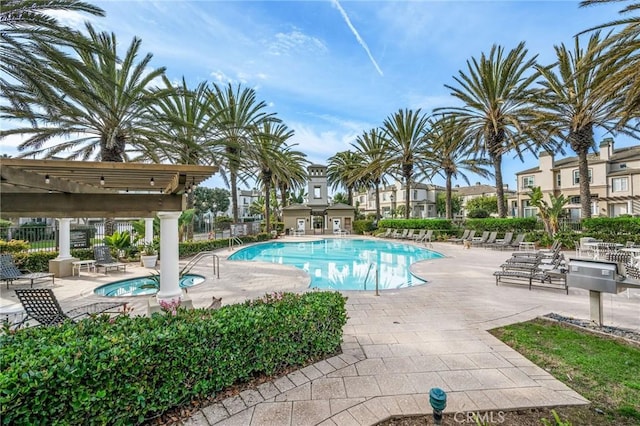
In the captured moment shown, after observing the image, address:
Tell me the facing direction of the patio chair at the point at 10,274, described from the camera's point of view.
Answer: facing to the right of the viewer

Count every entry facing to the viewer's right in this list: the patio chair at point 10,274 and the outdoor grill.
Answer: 1

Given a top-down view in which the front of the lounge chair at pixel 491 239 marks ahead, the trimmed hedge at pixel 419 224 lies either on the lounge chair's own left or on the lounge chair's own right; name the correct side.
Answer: on the lounge chair's own right

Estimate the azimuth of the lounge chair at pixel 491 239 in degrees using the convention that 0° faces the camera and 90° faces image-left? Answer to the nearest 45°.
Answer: approximately 45°

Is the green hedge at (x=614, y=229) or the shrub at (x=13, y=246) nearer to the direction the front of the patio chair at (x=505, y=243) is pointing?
the shrub

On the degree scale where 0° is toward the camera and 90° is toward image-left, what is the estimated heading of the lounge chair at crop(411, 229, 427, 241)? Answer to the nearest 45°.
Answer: approximately 45°

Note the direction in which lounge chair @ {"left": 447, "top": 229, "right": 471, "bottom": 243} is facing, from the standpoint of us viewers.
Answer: facing to the left of the viewer

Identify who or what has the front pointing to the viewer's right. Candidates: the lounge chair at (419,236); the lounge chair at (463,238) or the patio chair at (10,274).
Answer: the patio chair

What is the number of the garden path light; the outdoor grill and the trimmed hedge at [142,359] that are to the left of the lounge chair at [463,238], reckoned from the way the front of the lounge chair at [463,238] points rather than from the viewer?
3
